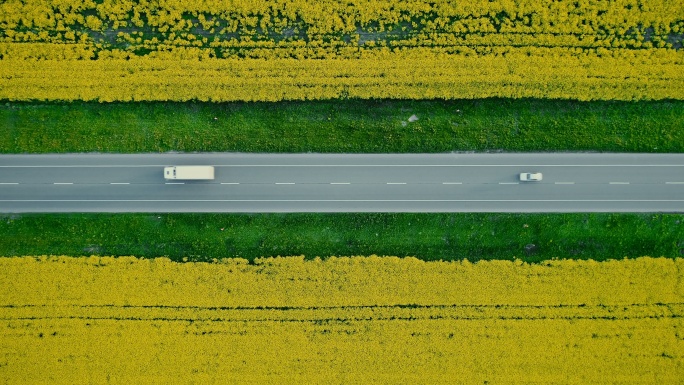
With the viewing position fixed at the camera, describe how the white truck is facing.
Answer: facing to the left of the viewer
